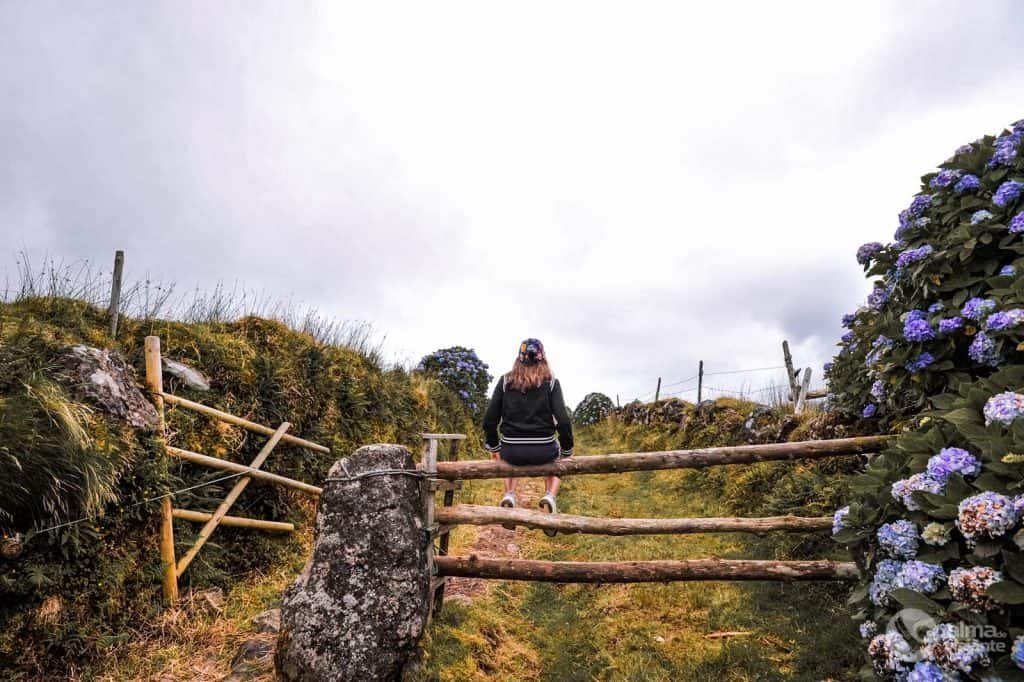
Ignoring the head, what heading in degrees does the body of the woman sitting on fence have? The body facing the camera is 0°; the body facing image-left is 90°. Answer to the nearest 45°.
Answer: approximately 180°

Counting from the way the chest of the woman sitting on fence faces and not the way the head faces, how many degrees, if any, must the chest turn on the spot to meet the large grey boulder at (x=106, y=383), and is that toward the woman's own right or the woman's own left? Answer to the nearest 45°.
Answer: approximately 90° to the woman's own left

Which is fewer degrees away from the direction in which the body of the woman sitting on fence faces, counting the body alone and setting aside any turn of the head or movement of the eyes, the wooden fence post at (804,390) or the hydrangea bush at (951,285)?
the wooden fence post

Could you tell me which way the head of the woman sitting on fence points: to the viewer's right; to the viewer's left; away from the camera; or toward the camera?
away from the camera

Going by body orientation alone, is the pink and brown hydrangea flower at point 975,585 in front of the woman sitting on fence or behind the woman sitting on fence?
behind

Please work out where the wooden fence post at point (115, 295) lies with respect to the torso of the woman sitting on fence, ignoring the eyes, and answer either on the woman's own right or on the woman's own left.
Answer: on the woman's own left
